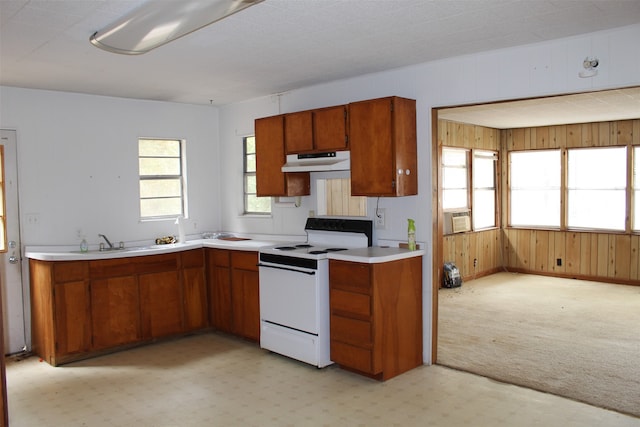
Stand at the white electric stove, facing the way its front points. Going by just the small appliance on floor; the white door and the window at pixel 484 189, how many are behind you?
2

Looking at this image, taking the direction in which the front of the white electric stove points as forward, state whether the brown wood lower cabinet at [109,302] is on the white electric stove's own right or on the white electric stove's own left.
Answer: on the white electric stove's own right

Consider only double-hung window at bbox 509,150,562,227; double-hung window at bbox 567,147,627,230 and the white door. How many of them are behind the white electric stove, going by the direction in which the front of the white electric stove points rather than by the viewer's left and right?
2

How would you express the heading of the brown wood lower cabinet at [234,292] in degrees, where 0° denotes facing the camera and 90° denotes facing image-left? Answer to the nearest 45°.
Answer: approximately 45°

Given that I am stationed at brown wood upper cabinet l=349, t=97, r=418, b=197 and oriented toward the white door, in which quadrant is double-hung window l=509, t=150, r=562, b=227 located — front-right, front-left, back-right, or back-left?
back-right

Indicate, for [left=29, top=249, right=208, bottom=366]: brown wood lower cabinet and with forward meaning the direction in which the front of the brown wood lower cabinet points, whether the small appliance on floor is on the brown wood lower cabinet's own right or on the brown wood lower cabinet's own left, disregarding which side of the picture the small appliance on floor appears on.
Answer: on the brown wood lower cabinet's own left

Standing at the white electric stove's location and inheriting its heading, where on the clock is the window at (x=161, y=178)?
The window is roughly at 3 o'clock from the white electric stove.
